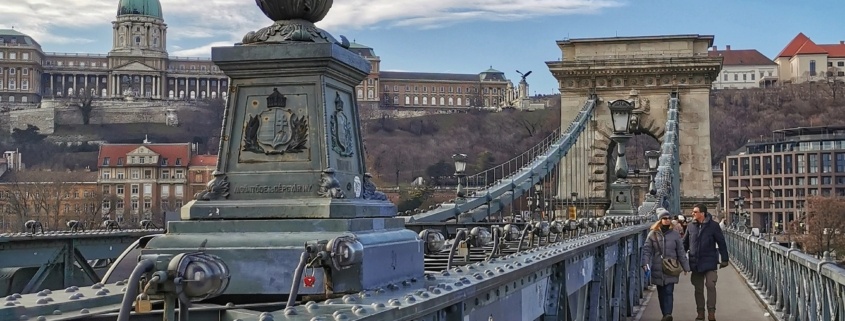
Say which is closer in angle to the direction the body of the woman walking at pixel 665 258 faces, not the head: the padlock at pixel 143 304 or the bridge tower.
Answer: the padlock

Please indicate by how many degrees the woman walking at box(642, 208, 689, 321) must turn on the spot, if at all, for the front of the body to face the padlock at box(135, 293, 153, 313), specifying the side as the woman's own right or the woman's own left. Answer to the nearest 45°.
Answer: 0° — they already face it

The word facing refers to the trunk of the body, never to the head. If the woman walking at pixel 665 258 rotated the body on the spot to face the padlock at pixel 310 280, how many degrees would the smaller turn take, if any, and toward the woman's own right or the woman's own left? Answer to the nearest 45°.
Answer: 0° — they already face it

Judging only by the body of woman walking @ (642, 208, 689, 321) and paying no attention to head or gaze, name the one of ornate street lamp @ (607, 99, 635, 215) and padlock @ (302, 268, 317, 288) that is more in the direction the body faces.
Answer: the padlock

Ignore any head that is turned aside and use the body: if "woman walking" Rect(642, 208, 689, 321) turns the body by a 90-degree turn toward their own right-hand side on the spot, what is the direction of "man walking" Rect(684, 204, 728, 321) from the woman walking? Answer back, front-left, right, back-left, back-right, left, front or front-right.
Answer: back-right

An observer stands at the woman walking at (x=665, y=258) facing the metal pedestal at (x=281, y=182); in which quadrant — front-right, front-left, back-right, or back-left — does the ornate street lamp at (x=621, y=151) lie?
back-right

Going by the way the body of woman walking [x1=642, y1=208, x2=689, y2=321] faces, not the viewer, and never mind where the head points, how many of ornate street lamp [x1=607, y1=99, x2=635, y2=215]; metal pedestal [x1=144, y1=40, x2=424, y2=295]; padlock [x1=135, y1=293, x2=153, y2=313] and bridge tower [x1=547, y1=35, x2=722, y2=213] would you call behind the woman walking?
2

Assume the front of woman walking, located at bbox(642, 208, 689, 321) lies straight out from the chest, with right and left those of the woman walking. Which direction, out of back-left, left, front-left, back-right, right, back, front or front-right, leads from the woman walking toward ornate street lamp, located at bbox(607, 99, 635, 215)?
back

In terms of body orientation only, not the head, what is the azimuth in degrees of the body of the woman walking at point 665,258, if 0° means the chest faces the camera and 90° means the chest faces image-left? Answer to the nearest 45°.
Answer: approximately 0°

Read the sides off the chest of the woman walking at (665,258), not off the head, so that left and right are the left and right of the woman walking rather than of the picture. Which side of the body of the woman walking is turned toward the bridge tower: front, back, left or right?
back
